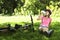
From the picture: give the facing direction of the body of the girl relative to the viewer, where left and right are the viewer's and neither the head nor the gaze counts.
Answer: facing the viewer and to the left of the viewer
